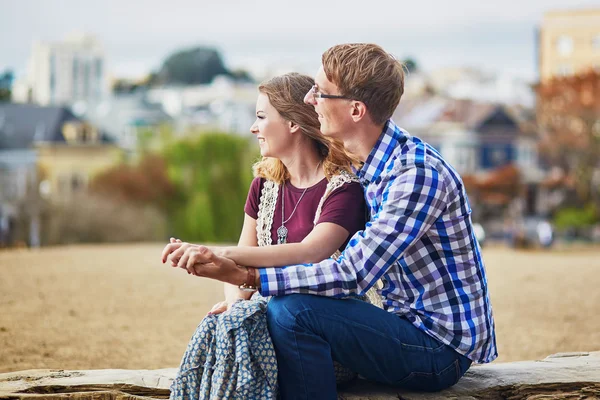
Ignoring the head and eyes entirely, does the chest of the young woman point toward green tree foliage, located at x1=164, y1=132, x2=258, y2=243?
no

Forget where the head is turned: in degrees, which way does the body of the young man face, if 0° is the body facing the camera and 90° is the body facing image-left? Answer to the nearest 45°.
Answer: approximately 90°

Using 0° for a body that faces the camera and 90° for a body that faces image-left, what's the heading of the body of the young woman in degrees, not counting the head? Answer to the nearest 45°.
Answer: approximately 45°

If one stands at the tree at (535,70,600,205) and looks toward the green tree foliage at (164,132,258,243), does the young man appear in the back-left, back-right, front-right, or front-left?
front-left

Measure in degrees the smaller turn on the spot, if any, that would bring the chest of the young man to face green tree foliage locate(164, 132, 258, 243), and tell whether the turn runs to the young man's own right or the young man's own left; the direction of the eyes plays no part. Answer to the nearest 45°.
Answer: approximately 90° to the young man's own right

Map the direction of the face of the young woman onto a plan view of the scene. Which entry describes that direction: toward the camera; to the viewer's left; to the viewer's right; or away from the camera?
to the viewer's left

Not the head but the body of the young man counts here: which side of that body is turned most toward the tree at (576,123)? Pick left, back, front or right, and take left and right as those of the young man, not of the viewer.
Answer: right

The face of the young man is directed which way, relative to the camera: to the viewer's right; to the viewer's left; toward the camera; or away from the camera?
to the viewer's left

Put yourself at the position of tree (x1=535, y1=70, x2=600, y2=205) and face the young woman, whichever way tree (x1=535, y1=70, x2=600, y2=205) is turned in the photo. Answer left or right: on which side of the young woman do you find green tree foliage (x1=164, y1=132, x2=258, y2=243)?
right

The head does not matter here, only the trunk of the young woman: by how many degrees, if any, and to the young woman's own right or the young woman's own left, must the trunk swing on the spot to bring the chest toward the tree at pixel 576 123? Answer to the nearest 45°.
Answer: approximately 135° to the young woman's own right
